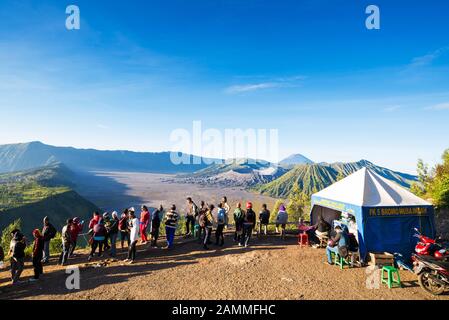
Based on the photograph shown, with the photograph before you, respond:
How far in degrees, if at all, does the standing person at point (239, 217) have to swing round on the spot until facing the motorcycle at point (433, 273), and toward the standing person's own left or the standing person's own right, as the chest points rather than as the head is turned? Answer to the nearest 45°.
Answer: approximately 135° to the standing person's own right

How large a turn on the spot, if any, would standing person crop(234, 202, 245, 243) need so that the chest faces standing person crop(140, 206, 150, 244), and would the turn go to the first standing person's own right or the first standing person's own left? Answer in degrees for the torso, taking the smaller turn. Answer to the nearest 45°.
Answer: approximately 90° to the first standing person's own left

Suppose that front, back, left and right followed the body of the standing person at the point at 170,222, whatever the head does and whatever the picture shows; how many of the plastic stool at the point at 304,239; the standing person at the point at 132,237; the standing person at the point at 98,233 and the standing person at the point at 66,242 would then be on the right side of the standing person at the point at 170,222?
1

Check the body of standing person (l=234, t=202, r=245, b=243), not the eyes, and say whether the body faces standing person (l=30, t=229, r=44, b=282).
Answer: no

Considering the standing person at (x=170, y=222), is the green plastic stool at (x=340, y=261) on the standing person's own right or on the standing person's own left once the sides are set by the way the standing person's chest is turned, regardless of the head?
on the standing person's own right

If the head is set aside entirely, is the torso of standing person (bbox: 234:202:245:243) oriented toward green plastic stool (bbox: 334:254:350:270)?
no

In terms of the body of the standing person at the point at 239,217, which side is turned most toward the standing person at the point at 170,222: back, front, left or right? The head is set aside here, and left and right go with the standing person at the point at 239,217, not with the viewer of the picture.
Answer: left

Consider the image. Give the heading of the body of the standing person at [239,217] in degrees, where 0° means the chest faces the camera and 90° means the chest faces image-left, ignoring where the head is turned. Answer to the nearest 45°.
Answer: approximately 180°

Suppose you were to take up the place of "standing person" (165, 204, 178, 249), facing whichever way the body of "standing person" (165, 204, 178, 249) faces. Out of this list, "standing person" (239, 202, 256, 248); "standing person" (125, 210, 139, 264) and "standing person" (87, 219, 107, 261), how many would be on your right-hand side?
1

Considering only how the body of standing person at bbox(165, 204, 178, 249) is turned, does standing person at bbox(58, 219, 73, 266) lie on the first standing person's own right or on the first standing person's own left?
on the first standing person's own left

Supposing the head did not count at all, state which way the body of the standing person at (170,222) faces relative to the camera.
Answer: away from the camera
